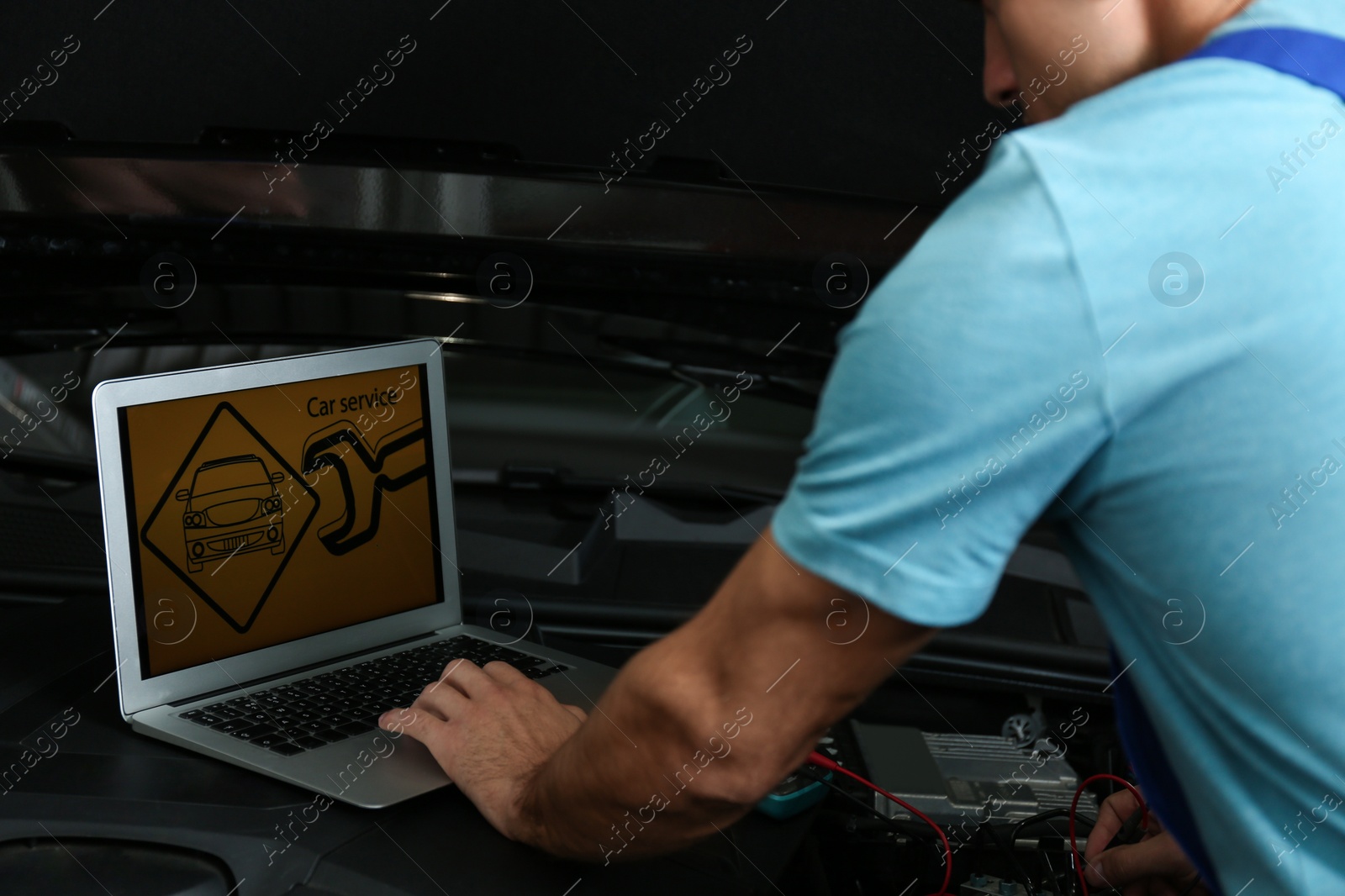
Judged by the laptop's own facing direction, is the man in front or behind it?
in front

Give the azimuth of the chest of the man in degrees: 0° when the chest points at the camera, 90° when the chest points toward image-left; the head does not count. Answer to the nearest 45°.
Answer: approximately 135°

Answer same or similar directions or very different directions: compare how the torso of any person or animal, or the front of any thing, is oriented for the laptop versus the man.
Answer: very different directions
